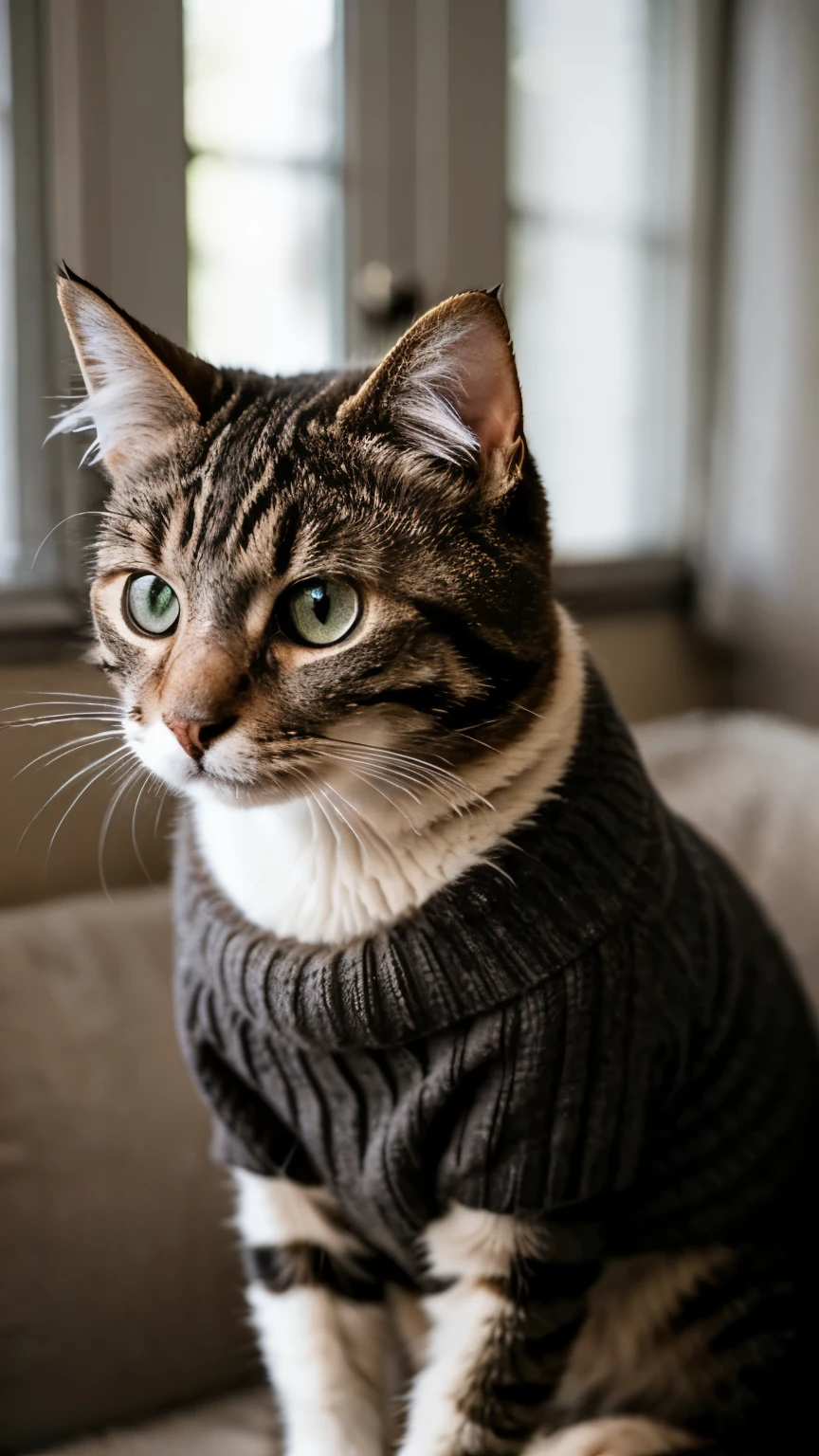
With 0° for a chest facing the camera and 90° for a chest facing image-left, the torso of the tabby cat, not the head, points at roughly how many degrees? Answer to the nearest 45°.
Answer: approximately 45°

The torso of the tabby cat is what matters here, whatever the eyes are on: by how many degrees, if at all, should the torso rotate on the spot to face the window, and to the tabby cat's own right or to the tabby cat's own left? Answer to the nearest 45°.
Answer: approximately 135° to the tabby cat's own right

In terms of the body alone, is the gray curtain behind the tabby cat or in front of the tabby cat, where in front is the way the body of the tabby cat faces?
behind

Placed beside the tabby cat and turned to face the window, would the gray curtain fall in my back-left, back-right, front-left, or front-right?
front-right
